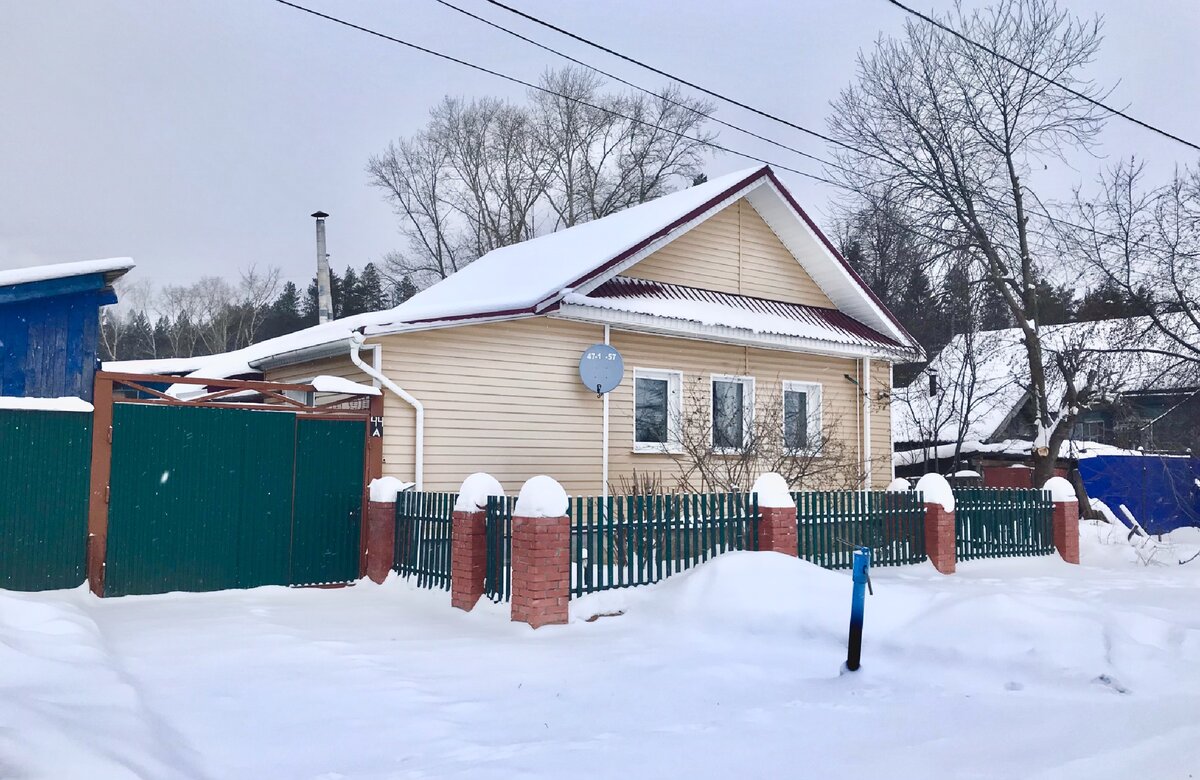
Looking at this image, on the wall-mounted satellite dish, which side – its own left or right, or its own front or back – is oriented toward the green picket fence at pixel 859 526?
left

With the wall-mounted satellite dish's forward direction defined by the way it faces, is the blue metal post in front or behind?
in front

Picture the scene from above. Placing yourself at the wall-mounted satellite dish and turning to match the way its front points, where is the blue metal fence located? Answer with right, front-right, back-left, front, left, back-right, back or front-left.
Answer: back-left

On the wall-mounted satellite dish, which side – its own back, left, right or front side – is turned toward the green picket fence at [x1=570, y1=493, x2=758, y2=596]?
front

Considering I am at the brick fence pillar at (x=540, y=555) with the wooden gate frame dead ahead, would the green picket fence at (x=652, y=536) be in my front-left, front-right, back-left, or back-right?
back-right

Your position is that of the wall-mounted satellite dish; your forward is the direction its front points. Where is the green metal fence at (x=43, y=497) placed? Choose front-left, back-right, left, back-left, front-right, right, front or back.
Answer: front-right

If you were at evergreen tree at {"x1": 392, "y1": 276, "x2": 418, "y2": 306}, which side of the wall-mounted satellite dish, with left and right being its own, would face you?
back

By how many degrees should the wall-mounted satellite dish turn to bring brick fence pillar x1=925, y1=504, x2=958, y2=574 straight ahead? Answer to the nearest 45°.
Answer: approximately 90° to its left

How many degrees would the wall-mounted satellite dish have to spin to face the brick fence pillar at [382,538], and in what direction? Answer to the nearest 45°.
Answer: approximately 45° to its right

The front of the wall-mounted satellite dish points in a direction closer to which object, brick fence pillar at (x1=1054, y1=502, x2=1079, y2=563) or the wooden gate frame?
the wooden gate frame

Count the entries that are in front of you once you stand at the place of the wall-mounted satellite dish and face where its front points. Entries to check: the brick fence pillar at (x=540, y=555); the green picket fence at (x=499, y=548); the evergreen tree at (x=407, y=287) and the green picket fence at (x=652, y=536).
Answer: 3

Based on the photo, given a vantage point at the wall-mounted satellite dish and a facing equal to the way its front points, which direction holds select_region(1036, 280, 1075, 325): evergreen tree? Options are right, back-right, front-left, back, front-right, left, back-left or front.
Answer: back-left

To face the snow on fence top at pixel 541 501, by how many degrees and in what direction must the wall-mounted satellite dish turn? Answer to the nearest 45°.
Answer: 0° — it already faces it

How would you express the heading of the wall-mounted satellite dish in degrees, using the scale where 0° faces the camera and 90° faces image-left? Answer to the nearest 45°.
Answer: approximately 0°

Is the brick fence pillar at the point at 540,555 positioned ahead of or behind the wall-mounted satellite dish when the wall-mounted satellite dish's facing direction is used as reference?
ahead

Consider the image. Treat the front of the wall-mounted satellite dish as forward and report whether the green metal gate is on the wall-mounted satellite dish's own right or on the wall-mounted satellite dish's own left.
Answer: on the wall-mounted satellite dish's own right

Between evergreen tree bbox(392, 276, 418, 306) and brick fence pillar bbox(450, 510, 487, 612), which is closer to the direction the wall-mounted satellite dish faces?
the brick fence pillar

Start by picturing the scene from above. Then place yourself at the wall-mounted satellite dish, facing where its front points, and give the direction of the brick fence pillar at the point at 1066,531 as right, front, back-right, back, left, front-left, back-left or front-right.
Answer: left
